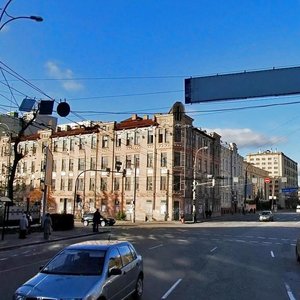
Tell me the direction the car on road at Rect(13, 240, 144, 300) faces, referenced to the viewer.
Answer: facing the viewer and to the left of the viewer

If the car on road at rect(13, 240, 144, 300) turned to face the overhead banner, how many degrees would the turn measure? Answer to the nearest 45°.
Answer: approximately 180°
